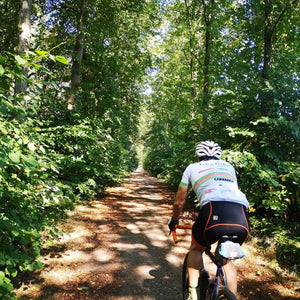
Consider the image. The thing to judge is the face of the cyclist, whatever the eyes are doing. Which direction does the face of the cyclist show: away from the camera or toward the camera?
away from the camera

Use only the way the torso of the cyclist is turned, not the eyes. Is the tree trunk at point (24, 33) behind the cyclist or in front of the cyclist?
in front

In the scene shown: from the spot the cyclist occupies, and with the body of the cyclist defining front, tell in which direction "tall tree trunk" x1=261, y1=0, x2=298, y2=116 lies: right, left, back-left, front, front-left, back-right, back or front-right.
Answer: front-right

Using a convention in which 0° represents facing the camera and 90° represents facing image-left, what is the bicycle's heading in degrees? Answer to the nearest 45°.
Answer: approximately 135°

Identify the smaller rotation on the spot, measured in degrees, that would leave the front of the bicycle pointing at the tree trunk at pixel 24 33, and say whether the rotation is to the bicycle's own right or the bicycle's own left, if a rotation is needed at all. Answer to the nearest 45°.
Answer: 0° — it already faces it
